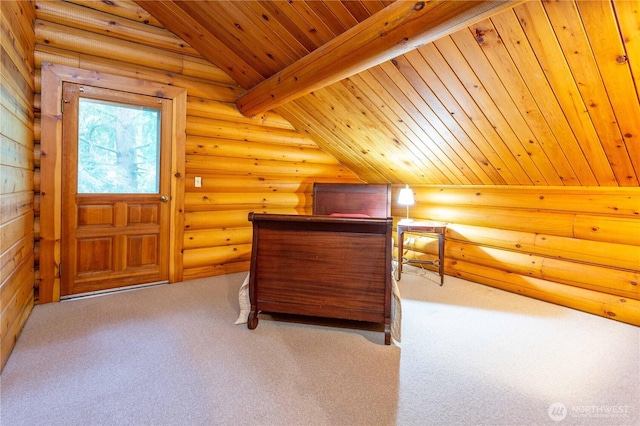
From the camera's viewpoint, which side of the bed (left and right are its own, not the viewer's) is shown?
front

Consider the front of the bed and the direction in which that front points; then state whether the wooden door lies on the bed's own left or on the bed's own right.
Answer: on the bed's own right
